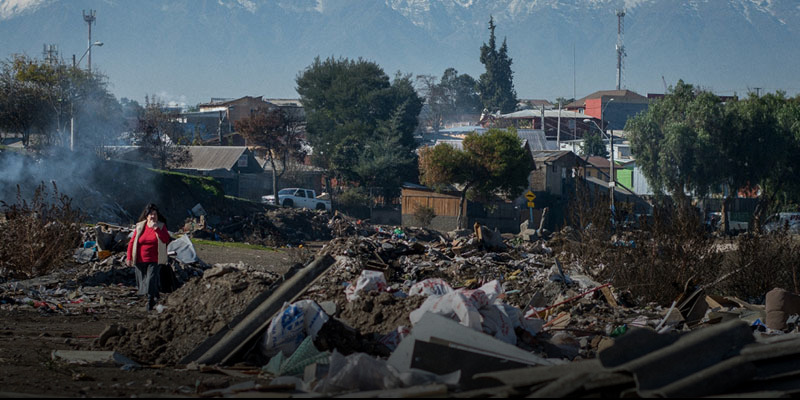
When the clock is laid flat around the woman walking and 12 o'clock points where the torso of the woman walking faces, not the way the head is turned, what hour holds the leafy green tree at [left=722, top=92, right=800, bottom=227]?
The leafy green tree is roughly at 8 o'clock from the woman walking.

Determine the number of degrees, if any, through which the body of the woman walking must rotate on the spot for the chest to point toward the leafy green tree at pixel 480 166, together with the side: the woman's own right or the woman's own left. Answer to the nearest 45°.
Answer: approximately 135° to the woman's own left

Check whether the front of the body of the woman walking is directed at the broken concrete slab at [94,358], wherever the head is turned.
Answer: yes

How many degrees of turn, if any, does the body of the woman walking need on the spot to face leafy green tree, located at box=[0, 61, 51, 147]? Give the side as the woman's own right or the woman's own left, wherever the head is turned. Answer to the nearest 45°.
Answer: approximately 180°

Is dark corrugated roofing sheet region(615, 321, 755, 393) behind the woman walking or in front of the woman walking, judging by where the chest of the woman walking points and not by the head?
in front

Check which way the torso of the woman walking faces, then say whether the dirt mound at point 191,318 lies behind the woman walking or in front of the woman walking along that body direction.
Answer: in front

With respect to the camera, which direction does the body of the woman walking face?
toward the camera

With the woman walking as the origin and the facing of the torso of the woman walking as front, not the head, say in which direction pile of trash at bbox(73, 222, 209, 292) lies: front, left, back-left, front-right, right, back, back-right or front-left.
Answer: back

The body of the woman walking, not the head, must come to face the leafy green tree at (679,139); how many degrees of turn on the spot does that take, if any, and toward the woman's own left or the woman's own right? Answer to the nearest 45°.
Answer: approximately 135° to the woman's own left
